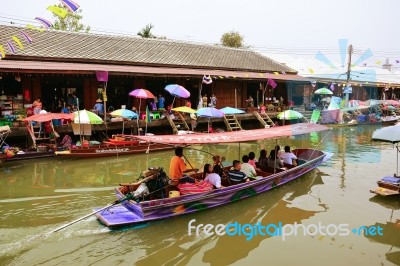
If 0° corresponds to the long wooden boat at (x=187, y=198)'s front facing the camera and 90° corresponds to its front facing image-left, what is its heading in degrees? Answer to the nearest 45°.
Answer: approximately 225°

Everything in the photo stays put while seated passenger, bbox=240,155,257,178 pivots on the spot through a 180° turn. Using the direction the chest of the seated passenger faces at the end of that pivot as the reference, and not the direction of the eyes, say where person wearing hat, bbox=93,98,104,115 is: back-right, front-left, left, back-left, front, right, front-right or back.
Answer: right

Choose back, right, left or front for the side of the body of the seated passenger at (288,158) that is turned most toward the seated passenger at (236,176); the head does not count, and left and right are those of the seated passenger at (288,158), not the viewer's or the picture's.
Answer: back

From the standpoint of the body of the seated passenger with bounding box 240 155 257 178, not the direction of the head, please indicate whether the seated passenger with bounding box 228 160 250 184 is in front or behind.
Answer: behind

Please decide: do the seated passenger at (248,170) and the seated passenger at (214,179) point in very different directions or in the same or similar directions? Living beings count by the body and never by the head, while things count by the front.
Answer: same or similar directions

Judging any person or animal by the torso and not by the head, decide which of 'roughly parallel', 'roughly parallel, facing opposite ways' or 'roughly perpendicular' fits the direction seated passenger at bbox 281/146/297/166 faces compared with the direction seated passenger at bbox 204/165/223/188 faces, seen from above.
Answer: roughly parallel

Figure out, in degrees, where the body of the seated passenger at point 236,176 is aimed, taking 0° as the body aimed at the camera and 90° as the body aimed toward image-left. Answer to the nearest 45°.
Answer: approximately 225°

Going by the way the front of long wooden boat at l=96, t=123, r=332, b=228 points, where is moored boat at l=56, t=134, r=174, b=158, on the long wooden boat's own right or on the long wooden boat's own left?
on the long wooden boat's own left

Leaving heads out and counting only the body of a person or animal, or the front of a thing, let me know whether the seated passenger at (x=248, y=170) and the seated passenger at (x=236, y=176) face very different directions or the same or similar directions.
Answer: same or similar directions

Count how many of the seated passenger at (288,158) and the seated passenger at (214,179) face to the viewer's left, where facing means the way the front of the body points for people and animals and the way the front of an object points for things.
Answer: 0

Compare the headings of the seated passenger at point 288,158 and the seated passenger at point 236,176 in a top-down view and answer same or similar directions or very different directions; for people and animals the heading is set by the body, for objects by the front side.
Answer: same or similar directions

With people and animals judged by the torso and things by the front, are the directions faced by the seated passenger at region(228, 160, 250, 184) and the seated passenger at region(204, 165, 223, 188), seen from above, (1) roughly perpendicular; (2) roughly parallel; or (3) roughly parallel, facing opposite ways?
roughly parallel

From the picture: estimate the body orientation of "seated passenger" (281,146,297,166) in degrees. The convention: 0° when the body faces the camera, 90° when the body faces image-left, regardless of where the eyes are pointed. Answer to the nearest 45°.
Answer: approximately 225°

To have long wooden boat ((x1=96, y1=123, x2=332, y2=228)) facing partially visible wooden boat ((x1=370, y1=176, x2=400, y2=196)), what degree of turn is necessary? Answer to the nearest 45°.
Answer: approximately 45° to its right

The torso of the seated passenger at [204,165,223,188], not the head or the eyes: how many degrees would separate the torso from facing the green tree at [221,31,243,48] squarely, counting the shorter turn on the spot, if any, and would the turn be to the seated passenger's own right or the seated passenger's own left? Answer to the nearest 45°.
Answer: approximately 45° to the seated passenger's own left

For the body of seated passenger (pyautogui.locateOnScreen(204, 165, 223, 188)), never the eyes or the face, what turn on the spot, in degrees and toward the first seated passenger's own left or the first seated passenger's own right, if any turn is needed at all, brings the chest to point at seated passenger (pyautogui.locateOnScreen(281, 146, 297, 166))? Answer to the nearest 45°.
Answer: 0° — they already face them

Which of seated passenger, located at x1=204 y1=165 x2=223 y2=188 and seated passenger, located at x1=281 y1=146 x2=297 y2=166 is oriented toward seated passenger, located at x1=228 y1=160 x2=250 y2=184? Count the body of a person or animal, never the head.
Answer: seated passenger, located at x1=204 y1=165 x2=223 y2=188

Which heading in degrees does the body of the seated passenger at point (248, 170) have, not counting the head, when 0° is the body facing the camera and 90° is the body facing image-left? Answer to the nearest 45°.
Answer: approximately 225°

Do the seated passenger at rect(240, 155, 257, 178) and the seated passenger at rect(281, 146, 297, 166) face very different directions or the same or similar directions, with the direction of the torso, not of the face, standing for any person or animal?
same or similar directions
